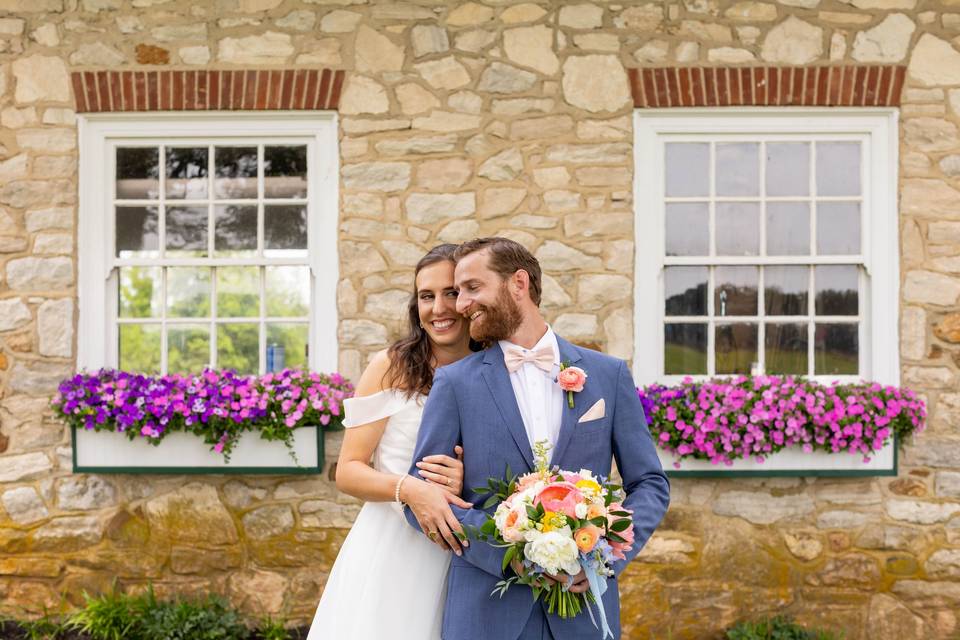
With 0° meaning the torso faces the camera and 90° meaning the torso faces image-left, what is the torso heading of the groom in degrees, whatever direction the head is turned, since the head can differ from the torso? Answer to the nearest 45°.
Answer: approximately 0°

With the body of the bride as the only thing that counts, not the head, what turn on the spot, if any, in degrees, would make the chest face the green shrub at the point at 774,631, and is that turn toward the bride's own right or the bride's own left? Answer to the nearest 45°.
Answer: approximately 90° to the bride's own left

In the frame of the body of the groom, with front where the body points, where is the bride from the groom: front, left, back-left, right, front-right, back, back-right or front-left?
back-right

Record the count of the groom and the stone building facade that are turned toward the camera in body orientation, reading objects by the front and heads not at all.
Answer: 2

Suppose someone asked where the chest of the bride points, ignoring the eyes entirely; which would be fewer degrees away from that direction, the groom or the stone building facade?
the groom

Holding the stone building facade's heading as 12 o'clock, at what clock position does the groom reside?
The groom is roughly at 12 o'clock from the stone building facade.

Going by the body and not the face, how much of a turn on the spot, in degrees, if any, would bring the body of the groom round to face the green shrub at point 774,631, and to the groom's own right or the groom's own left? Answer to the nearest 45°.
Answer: approximately 135° to the groom's own left

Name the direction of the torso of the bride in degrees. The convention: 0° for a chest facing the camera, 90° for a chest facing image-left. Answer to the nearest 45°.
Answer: approximately 315°
